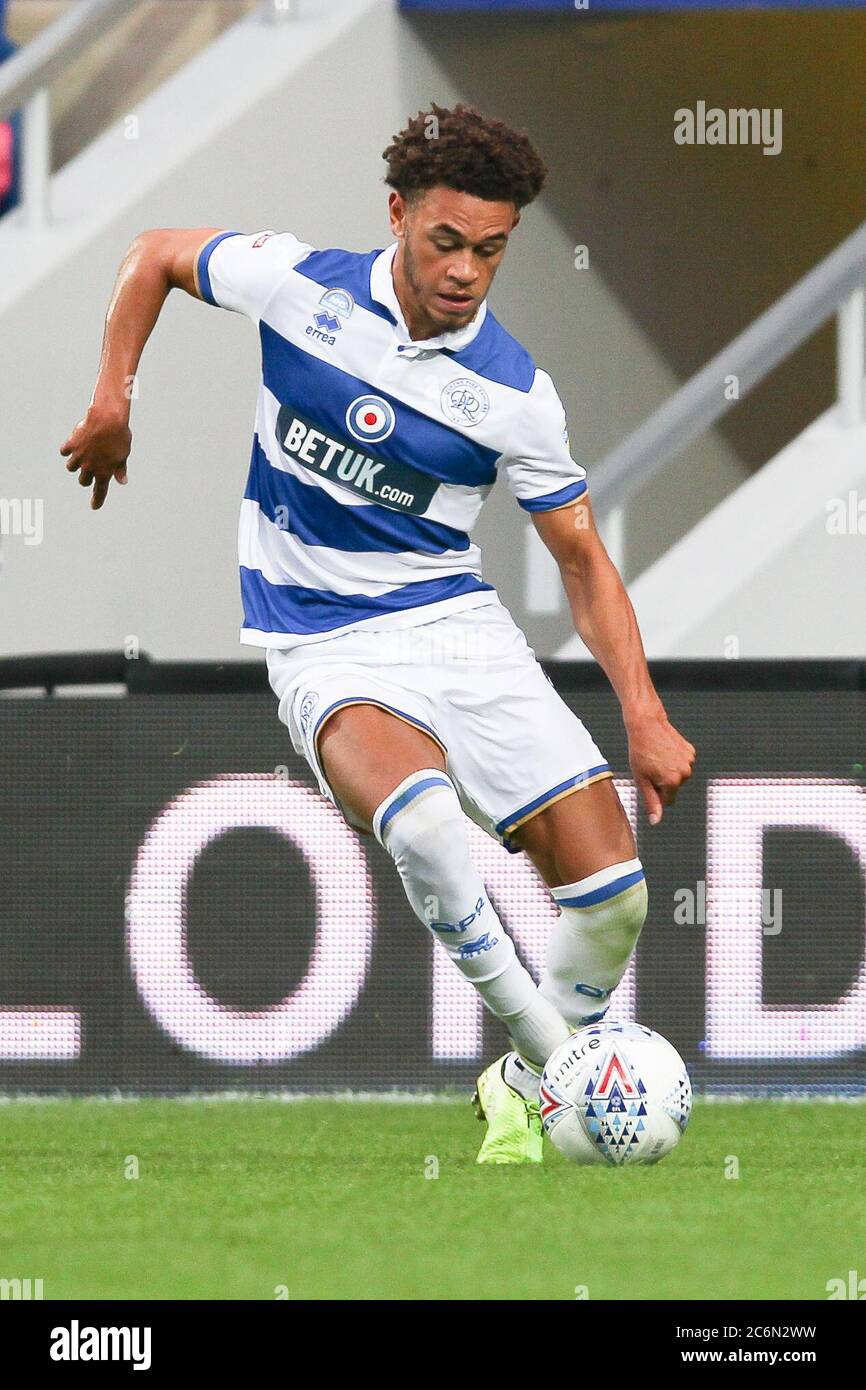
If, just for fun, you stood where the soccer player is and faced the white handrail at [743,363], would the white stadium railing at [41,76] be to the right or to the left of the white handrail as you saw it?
left

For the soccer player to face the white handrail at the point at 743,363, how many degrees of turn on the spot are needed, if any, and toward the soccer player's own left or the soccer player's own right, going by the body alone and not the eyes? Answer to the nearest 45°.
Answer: approximately 180°

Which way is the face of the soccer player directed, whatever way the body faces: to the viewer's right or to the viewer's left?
to the viewer's right

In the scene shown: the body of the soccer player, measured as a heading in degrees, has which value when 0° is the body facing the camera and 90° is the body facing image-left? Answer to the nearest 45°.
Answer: approximately 0°

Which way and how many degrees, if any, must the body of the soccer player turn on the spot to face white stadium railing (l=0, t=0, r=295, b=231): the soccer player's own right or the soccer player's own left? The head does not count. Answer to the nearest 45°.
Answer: approximately 180°
